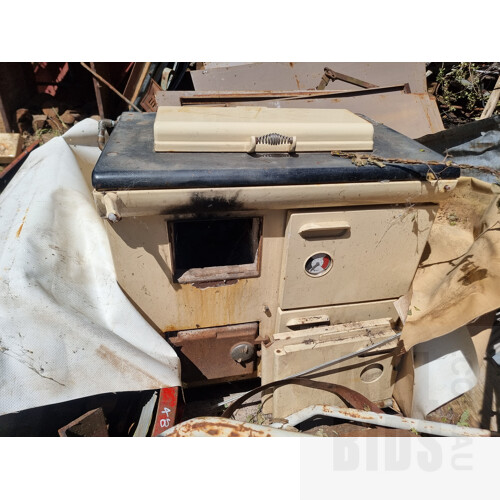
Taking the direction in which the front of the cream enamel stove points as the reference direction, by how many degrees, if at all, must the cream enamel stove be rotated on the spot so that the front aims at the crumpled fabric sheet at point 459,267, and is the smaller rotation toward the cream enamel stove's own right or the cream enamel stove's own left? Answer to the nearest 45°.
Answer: approximately 90° to the cream enamel stove's own left

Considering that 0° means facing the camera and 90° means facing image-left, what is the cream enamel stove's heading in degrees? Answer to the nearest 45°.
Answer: approximately 0°

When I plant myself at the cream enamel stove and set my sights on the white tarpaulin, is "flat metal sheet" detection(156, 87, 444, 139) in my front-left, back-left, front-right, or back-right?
back-right
